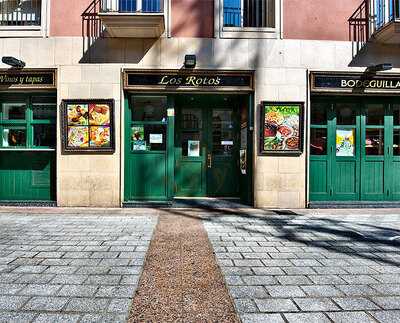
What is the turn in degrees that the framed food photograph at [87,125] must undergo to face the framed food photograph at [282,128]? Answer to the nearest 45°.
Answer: approximately 90° to its left

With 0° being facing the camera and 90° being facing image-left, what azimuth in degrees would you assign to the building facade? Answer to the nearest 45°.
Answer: approximately 0°

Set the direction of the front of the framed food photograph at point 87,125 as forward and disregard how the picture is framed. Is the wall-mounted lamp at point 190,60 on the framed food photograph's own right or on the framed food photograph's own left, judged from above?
on the framed food photograph's own left

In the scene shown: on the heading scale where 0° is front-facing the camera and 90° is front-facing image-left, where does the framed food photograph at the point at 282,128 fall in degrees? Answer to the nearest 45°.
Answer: approximately 0°

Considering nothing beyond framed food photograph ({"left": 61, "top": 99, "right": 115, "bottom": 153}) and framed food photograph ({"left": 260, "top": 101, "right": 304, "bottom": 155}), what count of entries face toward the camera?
2

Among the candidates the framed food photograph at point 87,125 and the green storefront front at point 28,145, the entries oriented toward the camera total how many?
2

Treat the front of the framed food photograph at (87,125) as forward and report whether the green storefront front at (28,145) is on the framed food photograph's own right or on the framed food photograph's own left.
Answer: on the framed food photograph's own right
